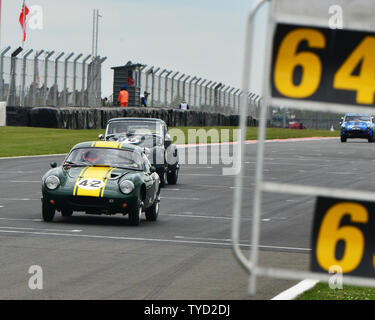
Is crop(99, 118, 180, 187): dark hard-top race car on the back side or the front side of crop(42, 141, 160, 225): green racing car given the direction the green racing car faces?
on the back side

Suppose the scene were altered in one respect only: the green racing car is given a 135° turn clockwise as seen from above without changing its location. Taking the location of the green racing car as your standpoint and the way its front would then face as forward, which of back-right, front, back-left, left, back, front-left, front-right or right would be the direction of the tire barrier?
front-right

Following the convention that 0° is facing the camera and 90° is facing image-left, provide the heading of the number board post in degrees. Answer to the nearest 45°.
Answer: approximately 0°

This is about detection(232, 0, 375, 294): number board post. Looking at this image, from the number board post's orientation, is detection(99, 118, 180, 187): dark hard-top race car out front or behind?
behind

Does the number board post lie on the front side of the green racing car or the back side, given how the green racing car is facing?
on the front side

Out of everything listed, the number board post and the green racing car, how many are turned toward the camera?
2
